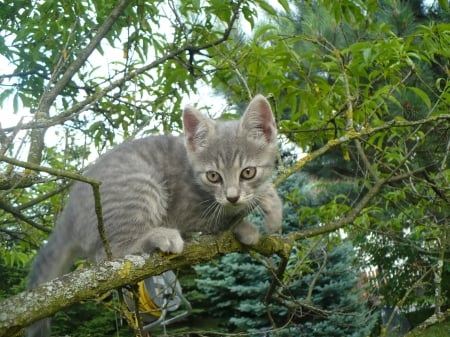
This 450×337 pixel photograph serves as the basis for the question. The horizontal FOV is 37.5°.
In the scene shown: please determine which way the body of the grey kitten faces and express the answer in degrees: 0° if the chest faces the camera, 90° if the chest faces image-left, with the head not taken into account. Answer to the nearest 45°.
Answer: approximately 315°
